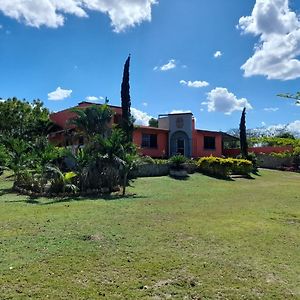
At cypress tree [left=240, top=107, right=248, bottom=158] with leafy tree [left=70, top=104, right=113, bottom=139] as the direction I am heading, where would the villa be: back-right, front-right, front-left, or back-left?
front-right

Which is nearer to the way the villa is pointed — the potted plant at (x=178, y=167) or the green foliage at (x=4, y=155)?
the potted plant

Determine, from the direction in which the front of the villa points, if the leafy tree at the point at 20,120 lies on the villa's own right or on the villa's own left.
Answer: on the villa's own right

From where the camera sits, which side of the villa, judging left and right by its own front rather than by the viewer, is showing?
front

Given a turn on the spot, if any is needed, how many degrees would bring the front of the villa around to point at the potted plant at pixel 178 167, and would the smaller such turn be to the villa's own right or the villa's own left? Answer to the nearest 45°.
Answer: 0° — it already faces it

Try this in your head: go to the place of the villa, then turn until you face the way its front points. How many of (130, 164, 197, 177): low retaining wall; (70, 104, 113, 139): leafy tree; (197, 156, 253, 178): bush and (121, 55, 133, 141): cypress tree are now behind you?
0

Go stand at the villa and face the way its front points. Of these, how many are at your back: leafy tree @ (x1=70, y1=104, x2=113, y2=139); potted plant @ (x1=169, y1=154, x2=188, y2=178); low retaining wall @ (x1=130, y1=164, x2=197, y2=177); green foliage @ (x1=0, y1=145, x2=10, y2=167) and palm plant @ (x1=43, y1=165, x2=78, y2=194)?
0

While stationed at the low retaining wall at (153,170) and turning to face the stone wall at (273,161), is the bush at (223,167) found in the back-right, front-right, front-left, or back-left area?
front-right

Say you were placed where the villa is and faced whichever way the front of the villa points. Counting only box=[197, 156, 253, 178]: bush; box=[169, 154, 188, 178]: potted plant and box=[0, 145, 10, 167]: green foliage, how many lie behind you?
0

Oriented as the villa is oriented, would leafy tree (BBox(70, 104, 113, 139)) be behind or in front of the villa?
in front

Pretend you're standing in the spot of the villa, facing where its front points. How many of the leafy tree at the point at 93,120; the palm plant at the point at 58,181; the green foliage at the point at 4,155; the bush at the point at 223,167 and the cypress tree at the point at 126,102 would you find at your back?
0

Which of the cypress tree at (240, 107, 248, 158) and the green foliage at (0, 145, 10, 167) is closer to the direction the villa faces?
the green foliage

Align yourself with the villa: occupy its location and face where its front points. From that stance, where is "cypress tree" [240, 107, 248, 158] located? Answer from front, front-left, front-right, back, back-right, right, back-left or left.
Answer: left

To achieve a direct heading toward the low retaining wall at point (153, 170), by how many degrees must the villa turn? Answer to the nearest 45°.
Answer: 0° — it already faces it
